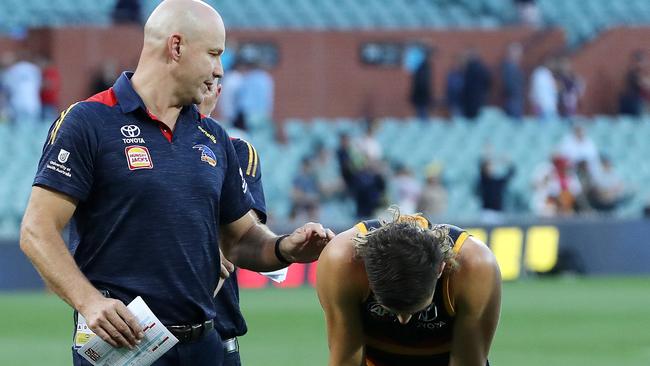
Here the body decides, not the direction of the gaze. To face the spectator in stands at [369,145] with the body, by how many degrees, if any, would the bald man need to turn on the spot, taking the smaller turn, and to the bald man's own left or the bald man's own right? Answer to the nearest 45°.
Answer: approximately 135° to the bald man's own left

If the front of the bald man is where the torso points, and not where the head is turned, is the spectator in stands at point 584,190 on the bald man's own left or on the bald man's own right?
on the bald man's own left

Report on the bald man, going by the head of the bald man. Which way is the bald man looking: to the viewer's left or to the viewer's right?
to the viewer's right

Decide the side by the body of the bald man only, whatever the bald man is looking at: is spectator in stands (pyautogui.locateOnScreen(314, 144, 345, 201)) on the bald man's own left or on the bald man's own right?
on the bald man's own left

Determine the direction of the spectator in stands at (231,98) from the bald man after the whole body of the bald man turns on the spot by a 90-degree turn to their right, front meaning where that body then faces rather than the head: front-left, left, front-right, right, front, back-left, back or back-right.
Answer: back-right

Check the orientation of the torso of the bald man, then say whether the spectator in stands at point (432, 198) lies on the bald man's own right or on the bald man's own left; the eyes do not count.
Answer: on the bald man's own left

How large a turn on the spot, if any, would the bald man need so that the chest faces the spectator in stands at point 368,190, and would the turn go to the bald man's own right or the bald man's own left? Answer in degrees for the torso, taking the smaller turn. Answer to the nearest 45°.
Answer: approximately 135° to the bald man's own left

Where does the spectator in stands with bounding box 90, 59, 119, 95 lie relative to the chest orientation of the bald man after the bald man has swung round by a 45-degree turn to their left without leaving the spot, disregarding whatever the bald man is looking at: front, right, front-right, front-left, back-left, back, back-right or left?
left

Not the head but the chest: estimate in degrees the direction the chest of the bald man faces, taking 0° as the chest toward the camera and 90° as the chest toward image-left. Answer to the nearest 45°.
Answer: approximately 315°
